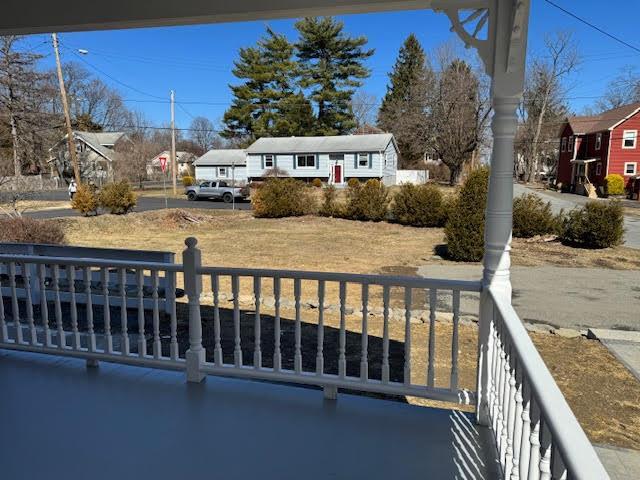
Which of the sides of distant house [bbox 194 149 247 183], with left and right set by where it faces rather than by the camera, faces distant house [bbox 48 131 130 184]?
right

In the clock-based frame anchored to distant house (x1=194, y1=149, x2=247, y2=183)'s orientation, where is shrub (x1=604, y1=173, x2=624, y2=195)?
The shrub is roughly at 10 o'clock from the distant house.

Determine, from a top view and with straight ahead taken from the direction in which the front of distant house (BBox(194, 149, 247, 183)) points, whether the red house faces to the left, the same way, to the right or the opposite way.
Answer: to the right

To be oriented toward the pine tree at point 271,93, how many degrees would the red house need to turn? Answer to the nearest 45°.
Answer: approximately 45° to its right

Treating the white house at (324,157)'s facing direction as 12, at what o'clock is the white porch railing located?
The white porch railing is roughly at 12 o'clock from the white house.

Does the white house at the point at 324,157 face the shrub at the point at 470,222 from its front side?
yes

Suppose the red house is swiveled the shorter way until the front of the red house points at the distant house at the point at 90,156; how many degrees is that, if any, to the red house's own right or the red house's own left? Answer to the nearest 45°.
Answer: approximately 45° to the red house's own right

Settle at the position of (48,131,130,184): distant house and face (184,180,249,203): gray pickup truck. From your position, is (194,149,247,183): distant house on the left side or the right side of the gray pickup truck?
left

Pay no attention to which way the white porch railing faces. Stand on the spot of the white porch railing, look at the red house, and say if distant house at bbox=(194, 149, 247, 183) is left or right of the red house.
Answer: left

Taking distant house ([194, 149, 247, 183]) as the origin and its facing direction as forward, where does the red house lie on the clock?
The red house is roughly at 10 o'clock from the distant house.

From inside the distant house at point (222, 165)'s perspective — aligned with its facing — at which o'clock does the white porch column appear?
The white porch column is roughly at 12 o'clock from the distant house.

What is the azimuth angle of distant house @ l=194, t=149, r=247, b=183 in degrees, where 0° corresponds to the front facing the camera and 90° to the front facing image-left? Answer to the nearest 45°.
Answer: approximately 0°
